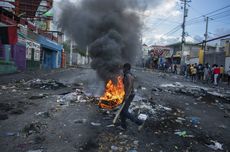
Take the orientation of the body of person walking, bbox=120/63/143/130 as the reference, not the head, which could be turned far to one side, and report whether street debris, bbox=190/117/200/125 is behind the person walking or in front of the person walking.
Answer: behind

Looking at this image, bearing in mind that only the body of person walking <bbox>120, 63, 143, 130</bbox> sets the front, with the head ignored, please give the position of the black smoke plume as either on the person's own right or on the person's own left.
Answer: on the person's own right

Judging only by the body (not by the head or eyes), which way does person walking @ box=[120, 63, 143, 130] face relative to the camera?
to the viewer's left

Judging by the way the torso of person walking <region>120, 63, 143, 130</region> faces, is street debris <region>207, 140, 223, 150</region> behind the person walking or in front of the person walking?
behind

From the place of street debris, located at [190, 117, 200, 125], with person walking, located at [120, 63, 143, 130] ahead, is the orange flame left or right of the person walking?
right
